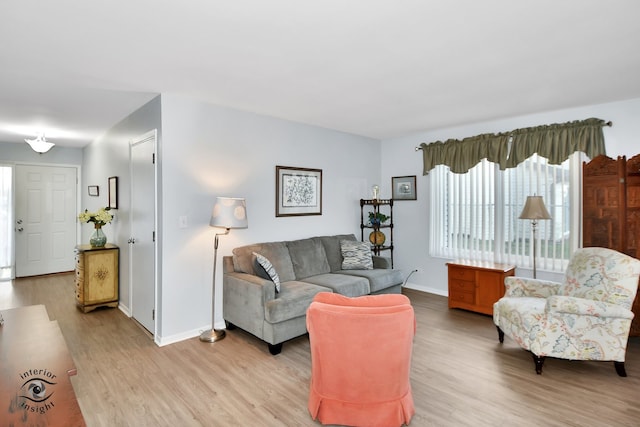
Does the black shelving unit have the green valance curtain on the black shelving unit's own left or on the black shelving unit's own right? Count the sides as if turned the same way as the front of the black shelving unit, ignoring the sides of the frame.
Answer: on the black shelving unit's own left

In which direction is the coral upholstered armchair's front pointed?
away from the camera

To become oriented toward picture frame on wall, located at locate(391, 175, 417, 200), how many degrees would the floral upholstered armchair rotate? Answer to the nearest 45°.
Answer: approximately 90° to its right

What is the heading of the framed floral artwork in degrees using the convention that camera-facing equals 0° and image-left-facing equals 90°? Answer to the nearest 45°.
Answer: approximately 315°

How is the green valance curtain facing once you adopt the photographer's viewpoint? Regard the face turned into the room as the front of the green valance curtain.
facing the viewer and to the left of the viewer

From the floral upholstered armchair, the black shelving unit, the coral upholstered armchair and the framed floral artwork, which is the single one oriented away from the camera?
the coral upholstered armchair

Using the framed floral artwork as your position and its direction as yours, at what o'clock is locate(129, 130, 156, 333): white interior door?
The white interior door is roughly at 4 o'clock from the framed floral artwork.

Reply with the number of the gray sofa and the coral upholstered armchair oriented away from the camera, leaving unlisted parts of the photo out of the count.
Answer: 1

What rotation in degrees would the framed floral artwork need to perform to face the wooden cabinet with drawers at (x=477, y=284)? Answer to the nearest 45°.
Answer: approximately 45° to its left

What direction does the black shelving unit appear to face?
toward the camera

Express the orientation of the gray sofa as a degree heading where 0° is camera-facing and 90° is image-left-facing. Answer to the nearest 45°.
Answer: approximately 315°

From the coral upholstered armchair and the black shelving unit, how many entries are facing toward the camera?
1
